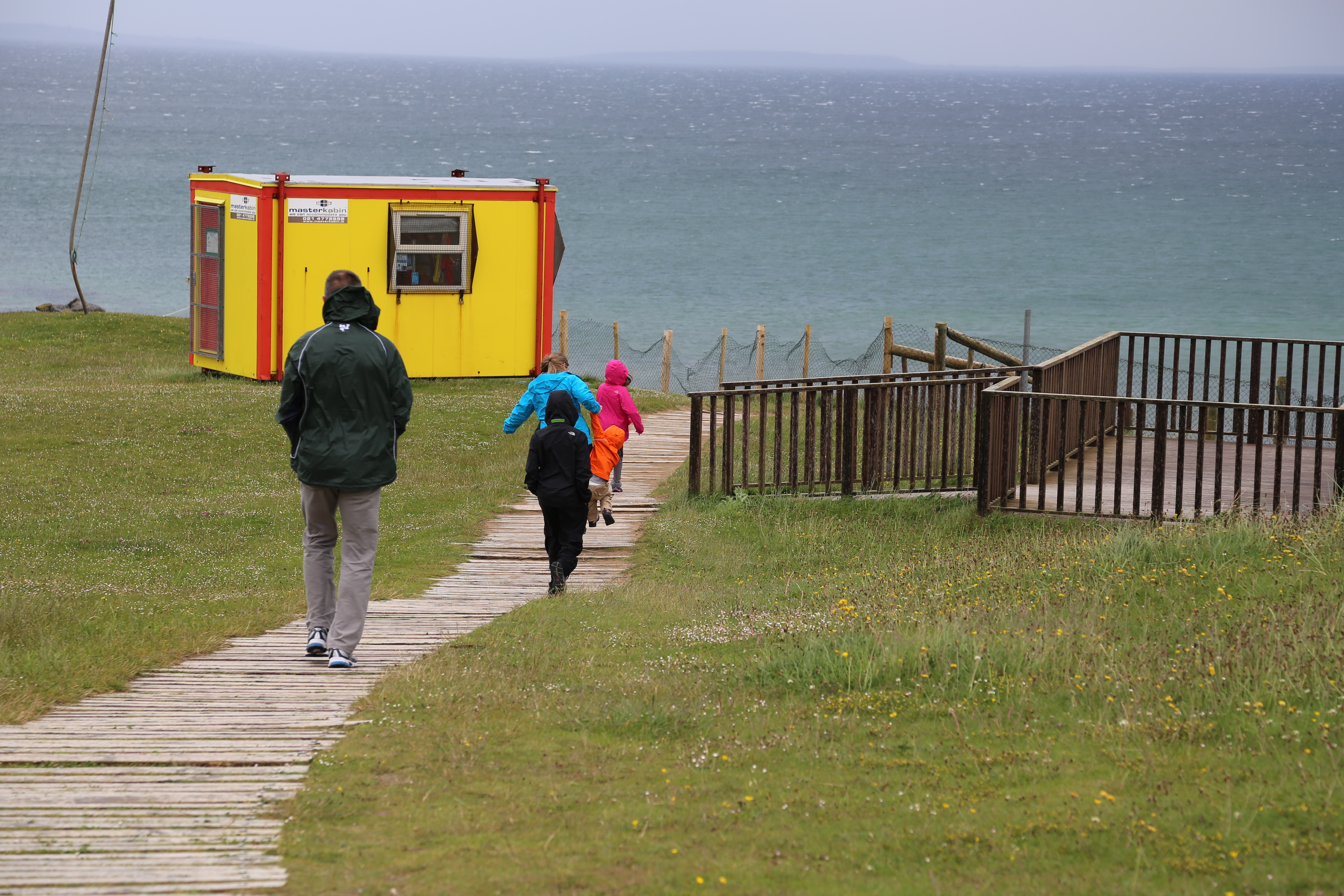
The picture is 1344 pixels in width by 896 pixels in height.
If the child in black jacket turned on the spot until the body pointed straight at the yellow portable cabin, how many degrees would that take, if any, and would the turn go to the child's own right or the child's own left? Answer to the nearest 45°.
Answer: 0° — they already face it

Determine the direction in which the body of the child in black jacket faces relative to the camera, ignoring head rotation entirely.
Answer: away from the camera

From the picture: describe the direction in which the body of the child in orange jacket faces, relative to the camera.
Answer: away from the camera

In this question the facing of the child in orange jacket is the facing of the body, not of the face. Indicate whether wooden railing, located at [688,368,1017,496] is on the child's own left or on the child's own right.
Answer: on the child's own right

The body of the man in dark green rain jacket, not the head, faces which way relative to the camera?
away from the camera

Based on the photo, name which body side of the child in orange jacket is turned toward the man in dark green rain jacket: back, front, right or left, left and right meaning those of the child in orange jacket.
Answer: back

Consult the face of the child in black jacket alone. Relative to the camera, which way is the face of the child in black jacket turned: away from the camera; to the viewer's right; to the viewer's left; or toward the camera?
away from the camera

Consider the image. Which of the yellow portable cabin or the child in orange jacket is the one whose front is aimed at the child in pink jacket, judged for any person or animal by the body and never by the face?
the child in orange jacket

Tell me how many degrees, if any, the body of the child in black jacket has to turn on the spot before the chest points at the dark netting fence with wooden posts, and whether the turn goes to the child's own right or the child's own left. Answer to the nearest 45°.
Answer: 0° — they already face it

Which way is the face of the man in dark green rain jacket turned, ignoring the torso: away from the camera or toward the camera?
away from the camera
